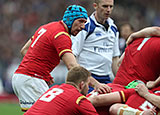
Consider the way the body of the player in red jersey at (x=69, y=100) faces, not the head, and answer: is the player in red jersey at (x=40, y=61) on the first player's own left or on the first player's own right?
on the first player's own left

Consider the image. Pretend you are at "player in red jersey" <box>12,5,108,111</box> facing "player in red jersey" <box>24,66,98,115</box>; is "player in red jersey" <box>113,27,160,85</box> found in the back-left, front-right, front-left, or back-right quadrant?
front-left

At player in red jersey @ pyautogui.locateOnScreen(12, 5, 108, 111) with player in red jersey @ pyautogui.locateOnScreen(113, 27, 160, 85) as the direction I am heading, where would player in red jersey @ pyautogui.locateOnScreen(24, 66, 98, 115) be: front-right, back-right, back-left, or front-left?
front-right

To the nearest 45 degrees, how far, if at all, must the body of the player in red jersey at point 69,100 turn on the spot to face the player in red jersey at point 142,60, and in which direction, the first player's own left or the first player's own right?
0° — they already face them

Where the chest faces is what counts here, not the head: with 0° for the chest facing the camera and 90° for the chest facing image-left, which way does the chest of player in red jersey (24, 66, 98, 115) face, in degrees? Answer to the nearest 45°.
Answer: approximately 225°

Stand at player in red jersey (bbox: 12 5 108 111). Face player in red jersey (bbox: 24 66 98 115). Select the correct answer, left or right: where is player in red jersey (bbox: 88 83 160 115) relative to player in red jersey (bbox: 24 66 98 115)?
left

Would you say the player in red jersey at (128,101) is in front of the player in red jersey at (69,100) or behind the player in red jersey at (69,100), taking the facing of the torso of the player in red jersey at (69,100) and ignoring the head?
in front

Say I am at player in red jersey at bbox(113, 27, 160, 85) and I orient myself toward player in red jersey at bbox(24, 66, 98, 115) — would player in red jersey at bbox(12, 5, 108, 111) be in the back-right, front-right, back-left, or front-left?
front-right
